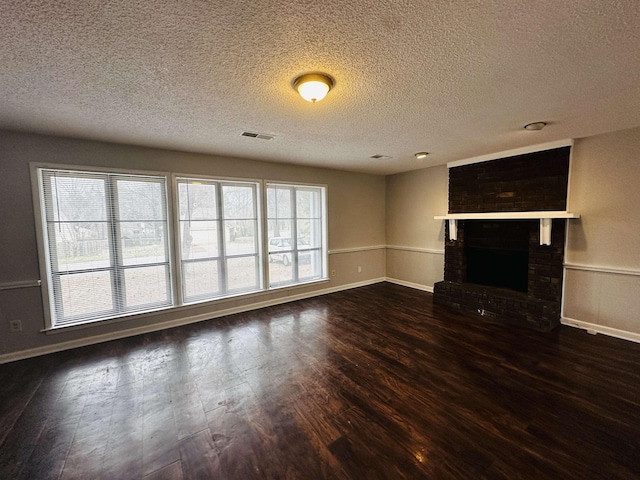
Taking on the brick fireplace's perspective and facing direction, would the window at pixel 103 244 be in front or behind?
in front

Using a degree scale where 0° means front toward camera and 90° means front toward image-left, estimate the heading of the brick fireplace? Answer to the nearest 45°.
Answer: approximately 45°

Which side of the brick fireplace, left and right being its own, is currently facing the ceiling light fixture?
front

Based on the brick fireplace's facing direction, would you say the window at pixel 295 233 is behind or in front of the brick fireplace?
in front

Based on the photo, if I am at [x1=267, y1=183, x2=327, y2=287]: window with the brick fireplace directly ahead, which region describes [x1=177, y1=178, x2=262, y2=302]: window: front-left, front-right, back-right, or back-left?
back-right

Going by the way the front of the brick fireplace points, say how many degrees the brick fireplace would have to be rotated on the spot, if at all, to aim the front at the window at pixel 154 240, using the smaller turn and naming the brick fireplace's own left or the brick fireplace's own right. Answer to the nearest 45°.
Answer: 0° — it already faces it
